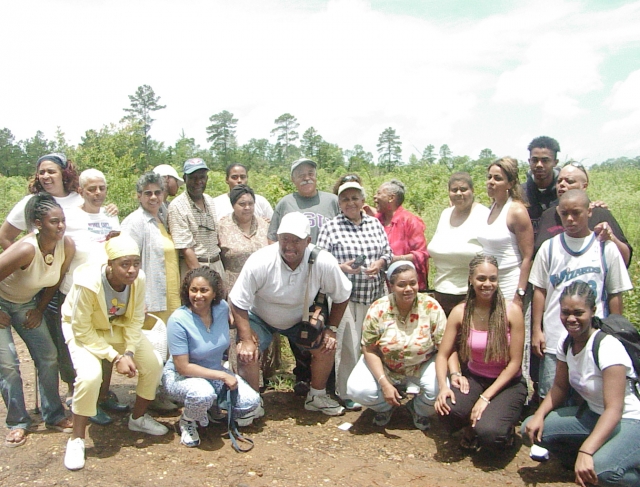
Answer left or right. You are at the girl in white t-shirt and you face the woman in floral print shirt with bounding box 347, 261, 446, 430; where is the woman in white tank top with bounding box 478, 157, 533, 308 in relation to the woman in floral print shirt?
right

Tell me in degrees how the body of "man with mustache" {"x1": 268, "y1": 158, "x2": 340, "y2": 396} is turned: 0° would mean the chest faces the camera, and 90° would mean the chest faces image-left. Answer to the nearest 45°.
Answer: approximately 0°

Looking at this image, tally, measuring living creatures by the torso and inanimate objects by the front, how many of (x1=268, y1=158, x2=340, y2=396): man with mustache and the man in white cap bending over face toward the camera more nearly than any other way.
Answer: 2

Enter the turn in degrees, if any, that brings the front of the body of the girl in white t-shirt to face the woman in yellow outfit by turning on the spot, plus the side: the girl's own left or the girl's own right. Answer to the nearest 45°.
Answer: approximately 45° to the girl's own right

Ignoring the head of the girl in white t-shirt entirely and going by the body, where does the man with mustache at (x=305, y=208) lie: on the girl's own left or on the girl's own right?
on the girl's own right
